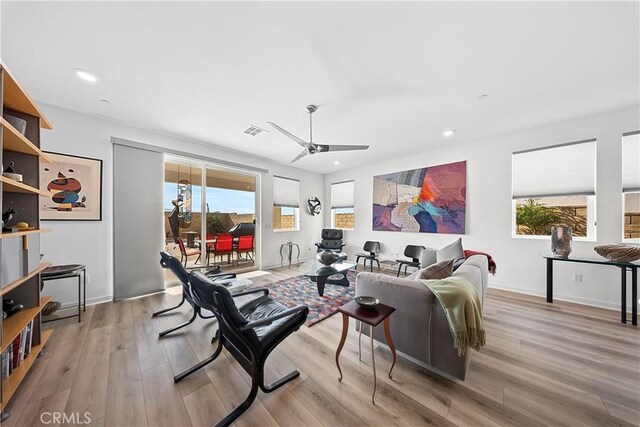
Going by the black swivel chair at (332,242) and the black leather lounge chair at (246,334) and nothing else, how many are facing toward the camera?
1

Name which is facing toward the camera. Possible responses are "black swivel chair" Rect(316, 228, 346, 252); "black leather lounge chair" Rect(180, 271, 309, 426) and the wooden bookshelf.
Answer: the black swivel chair

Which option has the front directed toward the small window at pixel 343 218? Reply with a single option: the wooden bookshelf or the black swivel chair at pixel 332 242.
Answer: the wooden bookshelf

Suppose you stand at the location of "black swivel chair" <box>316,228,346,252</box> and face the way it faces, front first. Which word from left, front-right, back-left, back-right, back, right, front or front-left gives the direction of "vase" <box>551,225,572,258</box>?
front-left

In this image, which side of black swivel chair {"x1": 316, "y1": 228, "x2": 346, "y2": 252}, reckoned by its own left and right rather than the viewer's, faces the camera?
front

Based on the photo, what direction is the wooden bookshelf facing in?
to the viewer's right

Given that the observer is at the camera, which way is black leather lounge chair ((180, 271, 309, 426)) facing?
facing away from the viewer and to the right of the viewer

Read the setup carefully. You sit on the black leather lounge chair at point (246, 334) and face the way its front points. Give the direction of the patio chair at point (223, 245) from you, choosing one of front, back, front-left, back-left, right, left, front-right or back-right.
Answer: front-left

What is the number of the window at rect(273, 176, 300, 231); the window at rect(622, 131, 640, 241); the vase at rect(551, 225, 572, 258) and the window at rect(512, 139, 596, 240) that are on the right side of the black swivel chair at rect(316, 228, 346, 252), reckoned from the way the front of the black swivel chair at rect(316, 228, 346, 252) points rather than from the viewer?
1

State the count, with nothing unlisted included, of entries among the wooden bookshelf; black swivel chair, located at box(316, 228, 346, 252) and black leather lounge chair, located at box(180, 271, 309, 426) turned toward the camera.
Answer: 1

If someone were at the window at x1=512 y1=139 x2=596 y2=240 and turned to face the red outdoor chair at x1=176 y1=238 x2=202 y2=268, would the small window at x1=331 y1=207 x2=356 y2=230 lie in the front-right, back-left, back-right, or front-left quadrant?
front-right

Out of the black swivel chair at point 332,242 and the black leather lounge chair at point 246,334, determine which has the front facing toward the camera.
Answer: the black swivel chair

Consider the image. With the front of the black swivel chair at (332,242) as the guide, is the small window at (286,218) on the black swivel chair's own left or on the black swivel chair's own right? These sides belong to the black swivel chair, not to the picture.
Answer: on the black swivel chair's own right
